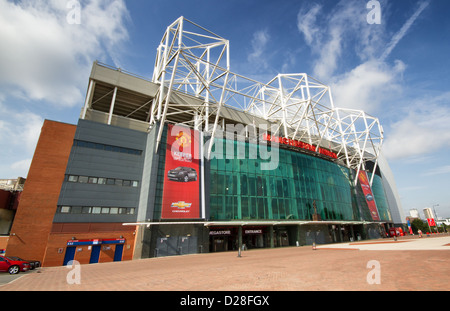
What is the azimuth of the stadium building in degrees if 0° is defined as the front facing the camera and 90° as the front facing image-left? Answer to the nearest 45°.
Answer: approximately 315°

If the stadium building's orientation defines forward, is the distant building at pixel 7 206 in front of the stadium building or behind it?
behind
